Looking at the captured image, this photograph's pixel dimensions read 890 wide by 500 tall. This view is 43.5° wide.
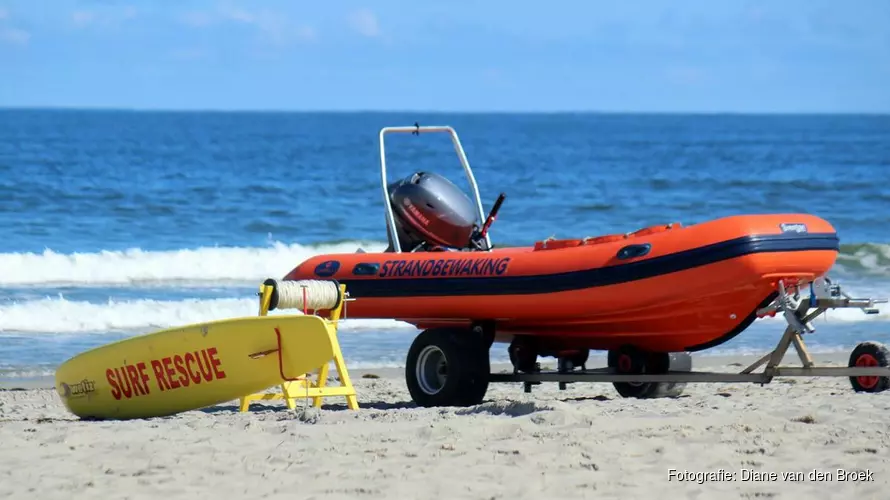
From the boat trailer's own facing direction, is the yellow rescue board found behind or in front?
behind

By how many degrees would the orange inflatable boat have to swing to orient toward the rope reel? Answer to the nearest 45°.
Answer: approximately 135° to its right

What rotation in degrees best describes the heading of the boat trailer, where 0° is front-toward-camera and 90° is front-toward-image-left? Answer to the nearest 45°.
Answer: approximately 270°

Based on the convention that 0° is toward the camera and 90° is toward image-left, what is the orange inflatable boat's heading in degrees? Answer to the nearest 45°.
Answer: approximately 315°

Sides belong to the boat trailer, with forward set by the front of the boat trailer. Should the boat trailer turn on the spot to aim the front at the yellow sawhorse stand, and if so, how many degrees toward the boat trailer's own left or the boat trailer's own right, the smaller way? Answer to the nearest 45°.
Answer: approximately 180°

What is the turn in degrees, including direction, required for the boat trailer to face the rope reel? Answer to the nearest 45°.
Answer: approximately 180°

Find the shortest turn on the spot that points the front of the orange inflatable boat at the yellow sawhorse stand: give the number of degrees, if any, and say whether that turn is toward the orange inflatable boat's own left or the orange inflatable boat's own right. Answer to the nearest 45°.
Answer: approximately 135° to the orange inflatable boat's own right
